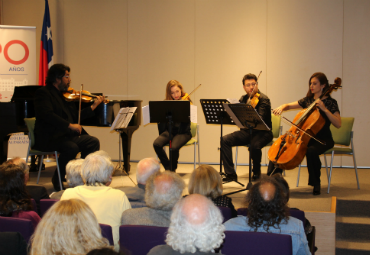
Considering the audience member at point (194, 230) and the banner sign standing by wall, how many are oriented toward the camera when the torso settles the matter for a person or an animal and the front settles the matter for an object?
1

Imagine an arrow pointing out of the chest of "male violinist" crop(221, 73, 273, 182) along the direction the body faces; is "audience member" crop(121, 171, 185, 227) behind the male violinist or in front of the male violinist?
in front

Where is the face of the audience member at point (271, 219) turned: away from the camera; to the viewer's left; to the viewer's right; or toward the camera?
away from the camera

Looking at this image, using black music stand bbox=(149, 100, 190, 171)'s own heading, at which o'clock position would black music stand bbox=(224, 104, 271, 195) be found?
black music stand bbox=(224, 104, 271, 195) is roughly at 4 o'clock from black music stand bbox=(149, 100, 190, 171).

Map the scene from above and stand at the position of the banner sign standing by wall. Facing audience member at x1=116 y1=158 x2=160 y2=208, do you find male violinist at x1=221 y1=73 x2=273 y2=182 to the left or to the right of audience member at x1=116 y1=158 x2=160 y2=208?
left

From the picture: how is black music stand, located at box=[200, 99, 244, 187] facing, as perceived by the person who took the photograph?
facing away from the viewer and to the right of the viewer

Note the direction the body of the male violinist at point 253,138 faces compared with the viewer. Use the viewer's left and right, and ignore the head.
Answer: facing the viewer and to the left of the viewer

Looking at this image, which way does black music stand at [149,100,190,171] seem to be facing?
away from the camera

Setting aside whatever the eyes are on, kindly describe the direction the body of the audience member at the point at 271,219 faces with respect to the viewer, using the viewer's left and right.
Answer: facing away from the viewer

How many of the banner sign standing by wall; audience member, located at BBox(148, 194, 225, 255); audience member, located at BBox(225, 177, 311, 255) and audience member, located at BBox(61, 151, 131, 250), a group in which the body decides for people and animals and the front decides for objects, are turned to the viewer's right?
0

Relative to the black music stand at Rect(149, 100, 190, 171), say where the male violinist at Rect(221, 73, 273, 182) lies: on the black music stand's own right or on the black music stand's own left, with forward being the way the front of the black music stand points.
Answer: on the black music stand's own right

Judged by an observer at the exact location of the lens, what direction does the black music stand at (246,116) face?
facing away from the viewer and to the right of the viewer

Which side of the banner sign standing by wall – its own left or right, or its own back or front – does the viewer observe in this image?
front

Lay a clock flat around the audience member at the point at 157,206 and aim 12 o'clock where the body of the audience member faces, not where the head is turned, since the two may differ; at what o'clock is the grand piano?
The grand piano is roughly at 11 o'clock from the audience member.

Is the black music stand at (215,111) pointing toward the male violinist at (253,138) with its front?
yes

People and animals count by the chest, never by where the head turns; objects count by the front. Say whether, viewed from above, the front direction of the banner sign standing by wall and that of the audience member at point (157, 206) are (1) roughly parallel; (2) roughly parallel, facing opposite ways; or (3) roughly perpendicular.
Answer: roughly parallel, facing opposite ways

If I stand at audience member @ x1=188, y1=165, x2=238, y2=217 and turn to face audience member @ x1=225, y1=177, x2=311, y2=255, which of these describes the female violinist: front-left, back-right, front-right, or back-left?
back-left

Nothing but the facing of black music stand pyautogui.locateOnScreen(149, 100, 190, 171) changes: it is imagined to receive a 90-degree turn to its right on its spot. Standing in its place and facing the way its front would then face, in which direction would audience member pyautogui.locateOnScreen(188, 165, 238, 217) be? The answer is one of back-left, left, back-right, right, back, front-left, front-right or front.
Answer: right

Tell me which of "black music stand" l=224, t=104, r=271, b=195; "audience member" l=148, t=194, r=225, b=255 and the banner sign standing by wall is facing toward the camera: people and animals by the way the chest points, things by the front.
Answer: the banner sign standing by wall
